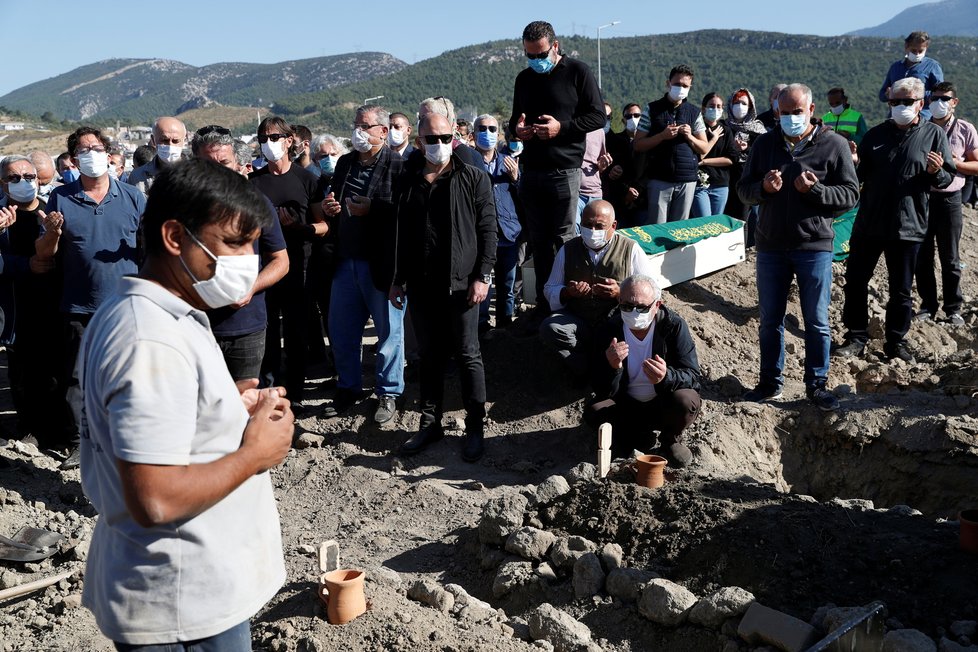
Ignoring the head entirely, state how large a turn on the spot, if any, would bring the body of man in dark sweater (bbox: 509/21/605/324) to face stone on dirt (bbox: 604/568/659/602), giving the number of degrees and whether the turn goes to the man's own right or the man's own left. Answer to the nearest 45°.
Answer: approximately 45° to the man's own left

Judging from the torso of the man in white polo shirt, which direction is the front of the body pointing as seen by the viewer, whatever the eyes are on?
to the viewer's right

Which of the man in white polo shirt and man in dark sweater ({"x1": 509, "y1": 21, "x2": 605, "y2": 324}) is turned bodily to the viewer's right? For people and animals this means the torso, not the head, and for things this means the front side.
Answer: the man in white polo shirt

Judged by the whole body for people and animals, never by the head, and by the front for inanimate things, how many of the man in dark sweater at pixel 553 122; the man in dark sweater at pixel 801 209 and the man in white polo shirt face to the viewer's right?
1

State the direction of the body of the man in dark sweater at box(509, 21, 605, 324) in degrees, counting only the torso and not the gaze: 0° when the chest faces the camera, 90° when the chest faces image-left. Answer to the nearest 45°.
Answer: approximately 45°

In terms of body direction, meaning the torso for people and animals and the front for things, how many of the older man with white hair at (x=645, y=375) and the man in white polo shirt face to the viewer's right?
1

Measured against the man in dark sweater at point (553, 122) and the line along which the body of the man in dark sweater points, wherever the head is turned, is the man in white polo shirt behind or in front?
in front

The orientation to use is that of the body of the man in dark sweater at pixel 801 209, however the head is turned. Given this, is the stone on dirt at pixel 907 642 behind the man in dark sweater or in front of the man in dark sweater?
in front

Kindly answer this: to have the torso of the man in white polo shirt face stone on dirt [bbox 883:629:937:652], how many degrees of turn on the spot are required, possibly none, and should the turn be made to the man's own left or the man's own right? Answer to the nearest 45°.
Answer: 0° — they already face it

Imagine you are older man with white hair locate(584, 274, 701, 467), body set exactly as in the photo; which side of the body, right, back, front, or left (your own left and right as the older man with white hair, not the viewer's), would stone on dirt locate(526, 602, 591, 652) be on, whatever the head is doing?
front
